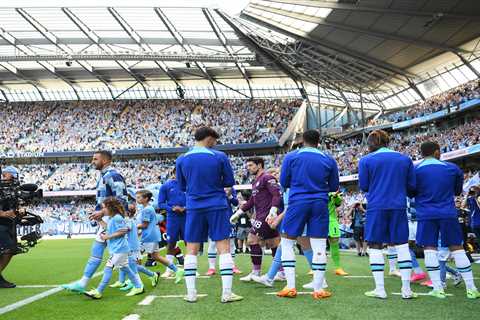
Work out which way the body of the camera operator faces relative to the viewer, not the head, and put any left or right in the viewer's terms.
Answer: facing to the right of the viewer
